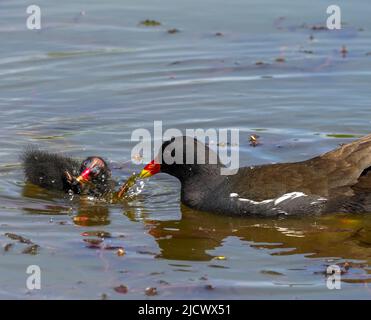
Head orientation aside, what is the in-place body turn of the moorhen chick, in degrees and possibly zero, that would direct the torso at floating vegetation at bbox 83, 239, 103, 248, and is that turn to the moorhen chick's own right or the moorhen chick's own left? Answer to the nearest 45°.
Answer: approximately 90° to the moorhen chick's own right

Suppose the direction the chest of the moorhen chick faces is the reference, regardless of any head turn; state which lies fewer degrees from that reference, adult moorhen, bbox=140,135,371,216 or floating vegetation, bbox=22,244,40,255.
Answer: the adult moorhen

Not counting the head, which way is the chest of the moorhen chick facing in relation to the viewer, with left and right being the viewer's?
facing to the right of the viewer

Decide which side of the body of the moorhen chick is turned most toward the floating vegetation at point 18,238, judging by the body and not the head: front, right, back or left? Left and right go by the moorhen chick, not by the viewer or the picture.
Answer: right

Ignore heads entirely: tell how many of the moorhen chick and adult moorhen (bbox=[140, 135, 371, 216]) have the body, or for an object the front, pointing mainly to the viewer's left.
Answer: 1

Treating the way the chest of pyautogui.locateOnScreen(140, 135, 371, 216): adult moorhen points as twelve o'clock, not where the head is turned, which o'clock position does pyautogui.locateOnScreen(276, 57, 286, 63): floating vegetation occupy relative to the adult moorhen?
The floating vegetation is roughly at 3 o'clock from the adult moorhen.

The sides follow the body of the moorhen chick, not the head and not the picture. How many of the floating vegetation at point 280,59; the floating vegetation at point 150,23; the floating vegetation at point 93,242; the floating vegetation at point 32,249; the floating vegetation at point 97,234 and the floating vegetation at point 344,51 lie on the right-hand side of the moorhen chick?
3

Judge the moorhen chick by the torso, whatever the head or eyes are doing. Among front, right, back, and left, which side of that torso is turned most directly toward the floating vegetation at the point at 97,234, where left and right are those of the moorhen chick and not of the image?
right

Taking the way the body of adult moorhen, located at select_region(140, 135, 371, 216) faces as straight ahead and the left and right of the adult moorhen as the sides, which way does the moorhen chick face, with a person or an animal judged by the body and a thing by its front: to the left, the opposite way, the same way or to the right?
the opposite way

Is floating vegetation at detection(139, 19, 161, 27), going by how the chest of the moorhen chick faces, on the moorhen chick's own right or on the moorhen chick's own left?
on the moorhen chick's own left

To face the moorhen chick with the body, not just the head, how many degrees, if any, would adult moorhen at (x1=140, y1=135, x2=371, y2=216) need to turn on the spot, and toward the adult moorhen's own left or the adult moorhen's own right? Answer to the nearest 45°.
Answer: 0° — it already faces it

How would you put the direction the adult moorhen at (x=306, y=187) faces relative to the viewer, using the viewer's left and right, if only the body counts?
facing to the left of the viewer
